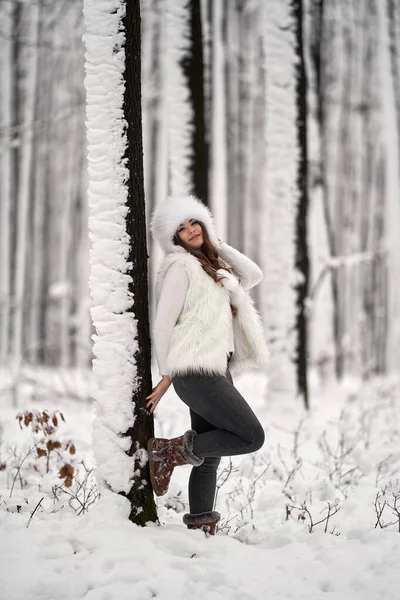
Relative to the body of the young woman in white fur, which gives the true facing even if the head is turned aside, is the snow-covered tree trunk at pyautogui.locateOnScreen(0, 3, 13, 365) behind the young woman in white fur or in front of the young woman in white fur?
behind

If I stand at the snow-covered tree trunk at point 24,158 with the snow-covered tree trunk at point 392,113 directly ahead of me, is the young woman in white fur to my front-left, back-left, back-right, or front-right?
front-right

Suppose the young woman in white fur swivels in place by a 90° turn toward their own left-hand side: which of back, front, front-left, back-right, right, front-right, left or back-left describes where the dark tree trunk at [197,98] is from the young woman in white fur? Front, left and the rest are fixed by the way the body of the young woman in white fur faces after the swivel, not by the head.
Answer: front-left

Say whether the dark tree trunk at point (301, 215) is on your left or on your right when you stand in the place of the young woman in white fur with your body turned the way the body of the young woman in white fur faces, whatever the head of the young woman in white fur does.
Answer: on your left

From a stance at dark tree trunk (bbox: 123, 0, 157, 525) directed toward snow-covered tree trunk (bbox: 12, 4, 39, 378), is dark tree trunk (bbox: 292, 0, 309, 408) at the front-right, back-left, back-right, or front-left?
front-right

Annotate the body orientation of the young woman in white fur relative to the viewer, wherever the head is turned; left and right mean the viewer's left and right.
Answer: facing the viewer and to the right of the viewer

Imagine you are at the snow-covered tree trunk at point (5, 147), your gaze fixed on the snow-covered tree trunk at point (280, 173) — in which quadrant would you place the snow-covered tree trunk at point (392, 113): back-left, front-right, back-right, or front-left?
front-left

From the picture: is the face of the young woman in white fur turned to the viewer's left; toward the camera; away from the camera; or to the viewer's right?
toward the camera

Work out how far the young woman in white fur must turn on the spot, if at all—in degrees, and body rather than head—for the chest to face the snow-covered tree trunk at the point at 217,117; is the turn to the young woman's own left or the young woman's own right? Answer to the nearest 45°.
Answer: approximately 135° to the young woman's own left
